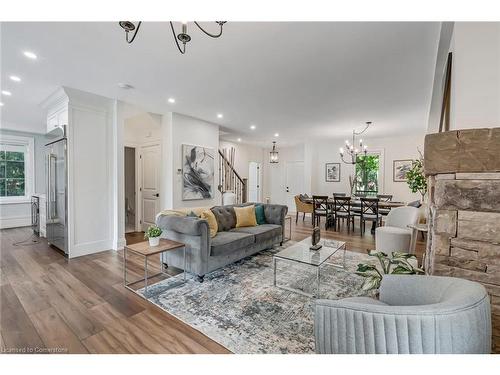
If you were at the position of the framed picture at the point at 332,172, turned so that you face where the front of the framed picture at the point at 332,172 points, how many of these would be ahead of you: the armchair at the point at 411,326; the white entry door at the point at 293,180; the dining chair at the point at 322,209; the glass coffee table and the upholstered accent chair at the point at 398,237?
4

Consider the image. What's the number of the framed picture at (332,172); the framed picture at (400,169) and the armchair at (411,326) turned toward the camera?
2

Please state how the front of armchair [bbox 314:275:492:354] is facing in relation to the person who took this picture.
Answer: facing away from the viewer and to the left of the viewer

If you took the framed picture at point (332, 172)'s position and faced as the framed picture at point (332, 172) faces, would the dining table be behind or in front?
in front

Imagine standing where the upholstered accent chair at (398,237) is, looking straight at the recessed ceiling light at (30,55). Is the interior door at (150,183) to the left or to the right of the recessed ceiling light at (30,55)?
right

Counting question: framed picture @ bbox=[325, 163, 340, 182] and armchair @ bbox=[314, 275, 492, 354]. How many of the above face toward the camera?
1

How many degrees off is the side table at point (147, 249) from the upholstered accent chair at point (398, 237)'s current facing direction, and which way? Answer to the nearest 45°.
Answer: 0° — it already faces it

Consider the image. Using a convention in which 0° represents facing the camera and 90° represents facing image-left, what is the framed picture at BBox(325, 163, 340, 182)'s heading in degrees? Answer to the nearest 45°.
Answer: approximately 0°

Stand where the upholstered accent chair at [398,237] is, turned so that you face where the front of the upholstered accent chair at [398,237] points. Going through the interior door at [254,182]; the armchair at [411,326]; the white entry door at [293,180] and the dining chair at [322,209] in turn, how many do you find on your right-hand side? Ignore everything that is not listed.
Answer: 3

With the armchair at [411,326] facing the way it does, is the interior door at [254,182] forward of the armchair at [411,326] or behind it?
forward

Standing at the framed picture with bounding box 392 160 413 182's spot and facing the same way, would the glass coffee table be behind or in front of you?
in front

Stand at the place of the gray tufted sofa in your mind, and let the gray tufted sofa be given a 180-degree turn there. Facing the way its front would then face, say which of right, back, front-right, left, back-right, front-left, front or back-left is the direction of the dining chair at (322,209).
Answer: right

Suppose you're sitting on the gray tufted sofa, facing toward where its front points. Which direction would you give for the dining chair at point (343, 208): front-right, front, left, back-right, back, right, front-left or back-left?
left

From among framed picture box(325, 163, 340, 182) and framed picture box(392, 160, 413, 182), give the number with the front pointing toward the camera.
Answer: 2
